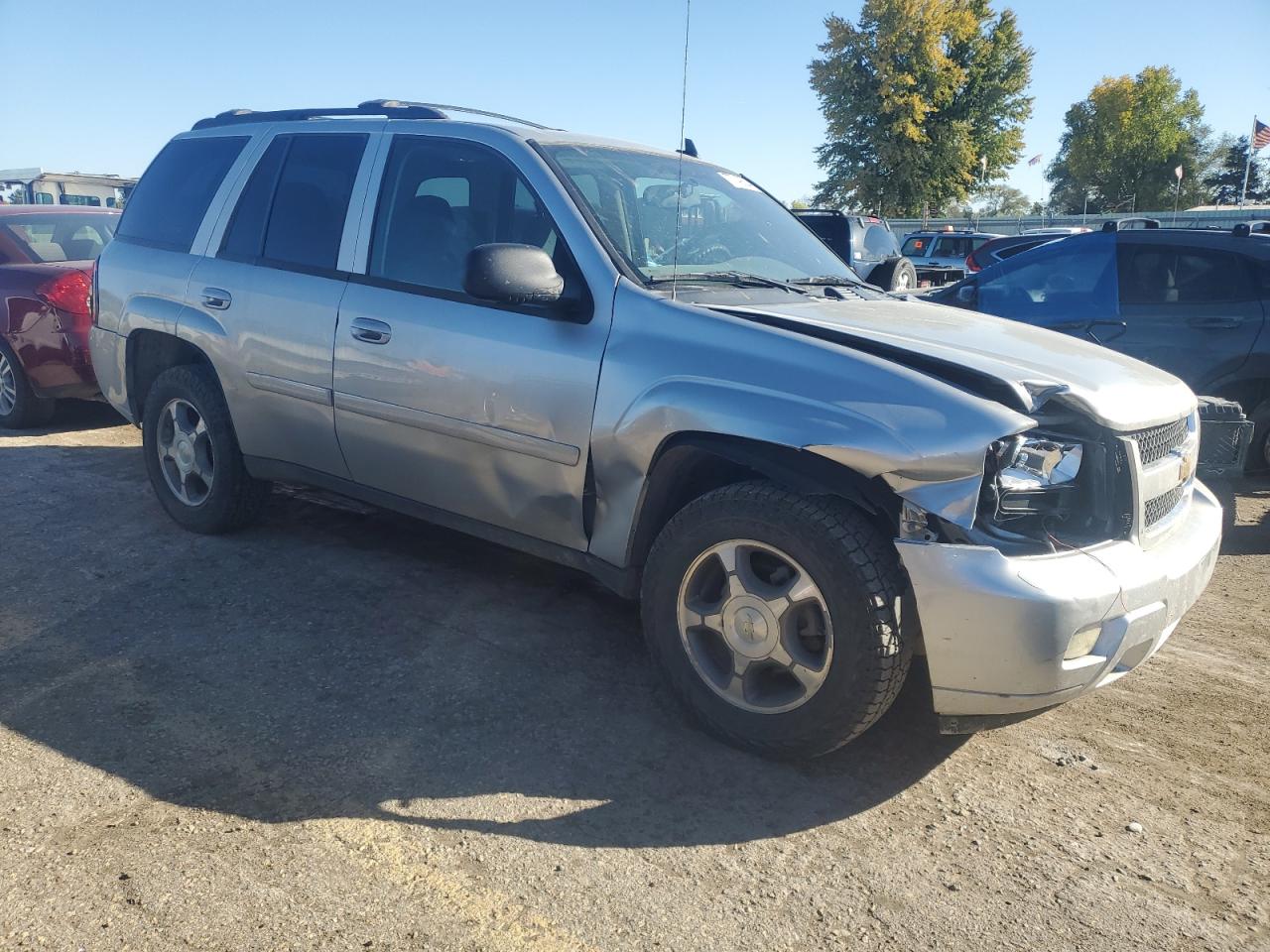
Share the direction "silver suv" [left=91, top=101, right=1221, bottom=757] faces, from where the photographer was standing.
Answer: facing the viewer and to the right of the viewer

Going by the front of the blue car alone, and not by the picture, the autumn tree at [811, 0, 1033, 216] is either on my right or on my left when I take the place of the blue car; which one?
on my right

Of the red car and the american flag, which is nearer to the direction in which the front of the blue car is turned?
the red car

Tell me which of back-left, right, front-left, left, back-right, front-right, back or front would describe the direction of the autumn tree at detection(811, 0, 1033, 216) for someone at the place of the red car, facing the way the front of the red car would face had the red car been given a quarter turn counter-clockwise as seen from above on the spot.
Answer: back

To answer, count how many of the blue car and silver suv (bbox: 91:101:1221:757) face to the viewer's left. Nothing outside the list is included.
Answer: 1

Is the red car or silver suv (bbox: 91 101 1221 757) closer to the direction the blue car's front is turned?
the red car

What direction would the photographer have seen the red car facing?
facing away from the viewer and to the left of the viewer

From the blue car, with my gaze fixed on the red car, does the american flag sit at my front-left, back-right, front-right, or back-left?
back-right

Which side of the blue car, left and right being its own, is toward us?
left

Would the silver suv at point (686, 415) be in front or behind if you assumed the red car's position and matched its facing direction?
behind

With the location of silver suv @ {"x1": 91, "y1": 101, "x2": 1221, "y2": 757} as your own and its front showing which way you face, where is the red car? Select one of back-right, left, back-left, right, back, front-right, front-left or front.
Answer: back

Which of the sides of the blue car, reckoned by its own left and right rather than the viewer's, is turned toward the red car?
front

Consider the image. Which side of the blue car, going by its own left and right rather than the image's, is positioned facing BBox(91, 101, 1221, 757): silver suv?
left
